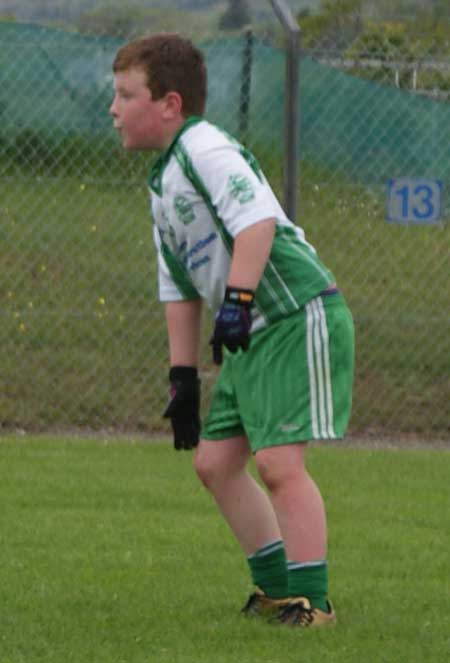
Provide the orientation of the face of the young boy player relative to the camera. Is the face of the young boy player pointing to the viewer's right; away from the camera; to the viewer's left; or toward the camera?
to the viewer's left

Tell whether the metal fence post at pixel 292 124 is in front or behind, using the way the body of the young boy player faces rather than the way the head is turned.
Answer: behind

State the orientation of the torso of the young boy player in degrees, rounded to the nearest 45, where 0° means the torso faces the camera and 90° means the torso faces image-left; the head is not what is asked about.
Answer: approximately 45°
